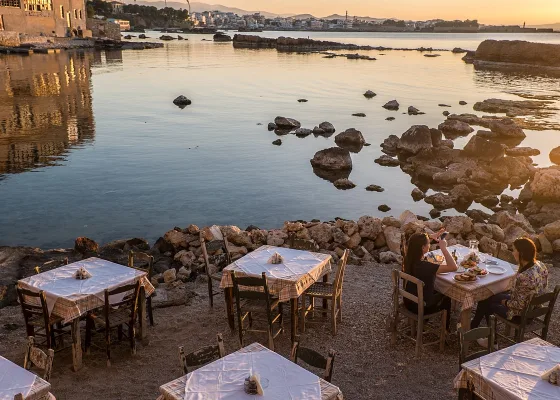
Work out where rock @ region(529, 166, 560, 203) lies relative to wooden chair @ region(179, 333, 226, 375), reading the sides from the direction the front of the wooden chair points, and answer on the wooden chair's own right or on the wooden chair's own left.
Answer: on the wooden chair's own left

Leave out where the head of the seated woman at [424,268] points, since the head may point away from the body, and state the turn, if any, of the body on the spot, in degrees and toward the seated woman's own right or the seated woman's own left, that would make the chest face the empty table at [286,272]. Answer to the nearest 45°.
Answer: approximately 135° to the seated woman's own left

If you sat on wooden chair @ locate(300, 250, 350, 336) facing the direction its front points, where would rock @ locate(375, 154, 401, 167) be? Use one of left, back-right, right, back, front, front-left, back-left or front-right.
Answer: right

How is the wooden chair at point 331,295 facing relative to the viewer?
to the viewer's left

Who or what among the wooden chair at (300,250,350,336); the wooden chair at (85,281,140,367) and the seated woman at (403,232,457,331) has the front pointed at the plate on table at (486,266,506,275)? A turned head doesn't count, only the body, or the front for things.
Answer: the seated woman

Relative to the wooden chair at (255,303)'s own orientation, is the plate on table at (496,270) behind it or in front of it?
in front

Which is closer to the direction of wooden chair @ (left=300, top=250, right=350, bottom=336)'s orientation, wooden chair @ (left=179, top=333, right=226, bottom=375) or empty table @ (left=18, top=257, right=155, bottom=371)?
the empty table

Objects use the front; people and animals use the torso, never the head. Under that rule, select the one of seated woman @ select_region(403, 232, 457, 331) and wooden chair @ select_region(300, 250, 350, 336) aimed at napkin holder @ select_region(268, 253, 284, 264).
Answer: the wooden chair

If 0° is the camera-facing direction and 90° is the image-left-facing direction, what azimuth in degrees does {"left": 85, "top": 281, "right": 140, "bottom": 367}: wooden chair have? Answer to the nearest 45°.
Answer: approximately 135°

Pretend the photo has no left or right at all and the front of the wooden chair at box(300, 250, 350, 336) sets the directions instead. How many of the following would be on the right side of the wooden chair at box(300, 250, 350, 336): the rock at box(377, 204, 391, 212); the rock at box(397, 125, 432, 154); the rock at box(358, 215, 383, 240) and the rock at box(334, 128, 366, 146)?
4

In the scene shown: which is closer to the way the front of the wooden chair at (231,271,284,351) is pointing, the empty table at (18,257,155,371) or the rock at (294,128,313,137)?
the rock

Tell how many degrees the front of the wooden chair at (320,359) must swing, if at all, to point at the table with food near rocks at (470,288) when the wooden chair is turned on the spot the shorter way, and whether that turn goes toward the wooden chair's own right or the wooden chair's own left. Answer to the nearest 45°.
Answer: approximately 180°

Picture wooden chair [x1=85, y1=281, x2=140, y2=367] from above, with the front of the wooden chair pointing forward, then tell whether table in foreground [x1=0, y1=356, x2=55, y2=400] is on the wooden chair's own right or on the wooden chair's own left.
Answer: on the wooden chair's own left

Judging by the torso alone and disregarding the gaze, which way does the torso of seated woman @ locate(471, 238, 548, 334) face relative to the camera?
to the viewer's left
